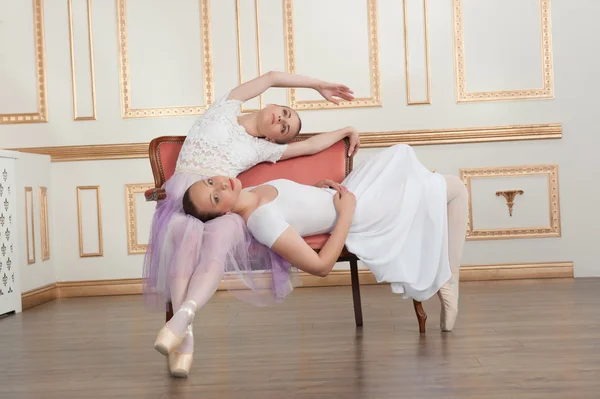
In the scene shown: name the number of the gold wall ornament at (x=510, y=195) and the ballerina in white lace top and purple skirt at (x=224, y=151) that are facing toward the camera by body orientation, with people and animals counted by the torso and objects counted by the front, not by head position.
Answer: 2

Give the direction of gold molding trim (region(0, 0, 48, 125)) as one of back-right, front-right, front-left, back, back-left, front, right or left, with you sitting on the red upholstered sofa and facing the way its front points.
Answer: back

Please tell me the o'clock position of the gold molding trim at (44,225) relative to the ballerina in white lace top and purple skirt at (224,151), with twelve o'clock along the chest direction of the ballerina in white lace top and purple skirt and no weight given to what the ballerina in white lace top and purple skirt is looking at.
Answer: The gold molding trim is roughly at 5 o'clock from the ballerina in white lace top and purple skirt.

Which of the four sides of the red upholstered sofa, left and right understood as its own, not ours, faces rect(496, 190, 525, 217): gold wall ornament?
left

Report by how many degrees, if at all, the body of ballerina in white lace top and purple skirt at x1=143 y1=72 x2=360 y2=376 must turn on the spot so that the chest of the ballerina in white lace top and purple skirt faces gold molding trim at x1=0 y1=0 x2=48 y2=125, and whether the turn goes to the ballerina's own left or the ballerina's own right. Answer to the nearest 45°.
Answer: approximately 135° to the ballerina's own right

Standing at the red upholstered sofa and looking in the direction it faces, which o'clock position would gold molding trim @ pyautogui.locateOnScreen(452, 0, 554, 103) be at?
The gold molding trim is roughly at 9 o'clock from the red upholstered sofa.

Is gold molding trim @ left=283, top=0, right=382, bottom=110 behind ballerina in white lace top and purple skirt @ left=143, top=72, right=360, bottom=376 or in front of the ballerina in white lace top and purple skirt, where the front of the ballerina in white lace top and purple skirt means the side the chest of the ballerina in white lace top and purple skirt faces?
behind

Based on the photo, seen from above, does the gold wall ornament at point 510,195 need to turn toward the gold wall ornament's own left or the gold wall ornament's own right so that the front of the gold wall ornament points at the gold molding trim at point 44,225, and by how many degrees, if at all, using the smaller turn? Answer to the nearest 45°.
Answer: approximately 90° to the gold wall ornament's own right

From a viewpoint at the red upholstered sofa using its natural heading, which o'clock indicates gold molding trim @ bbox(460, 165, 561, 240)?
The gold molding trim is roughly at 9 o'clock from the red upholstered sofa.

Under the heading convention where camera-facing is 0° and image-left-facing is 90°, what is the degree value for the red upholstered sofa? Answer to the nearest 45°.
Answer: approximately 315°
